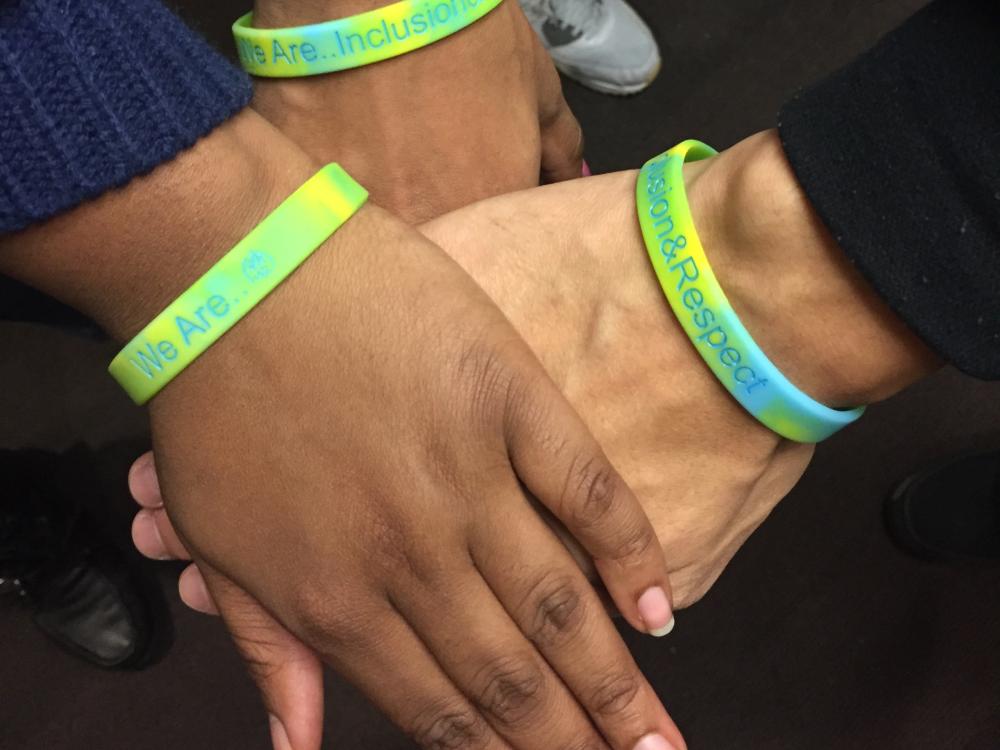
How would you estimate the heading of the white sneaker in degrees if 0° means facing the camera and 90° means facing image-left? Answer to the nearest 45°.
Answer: approximately 315°

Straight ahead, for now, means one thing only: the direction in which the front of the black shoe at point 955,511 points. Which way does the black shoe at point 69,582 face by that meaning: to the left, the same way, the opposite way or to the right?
the opposite way

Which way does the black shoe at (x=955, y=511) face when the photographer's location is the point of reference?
facing to the left of the viewer

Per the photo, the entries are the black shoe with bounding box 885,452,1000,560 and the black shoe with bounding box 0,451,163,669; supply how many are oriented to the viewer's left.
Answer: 1

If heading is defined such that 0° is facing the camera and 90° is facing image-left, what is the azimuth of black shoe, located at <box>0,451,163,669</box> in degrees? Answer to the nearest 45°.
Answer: approximately 315°

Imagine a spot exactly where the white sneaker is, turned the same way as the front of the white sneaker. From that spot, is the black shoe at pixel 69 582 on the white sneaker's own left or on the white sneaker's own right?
on the white sneaker's own right

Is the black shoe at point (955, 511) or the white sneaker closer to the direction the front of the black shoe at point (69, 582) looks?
the black shoe
